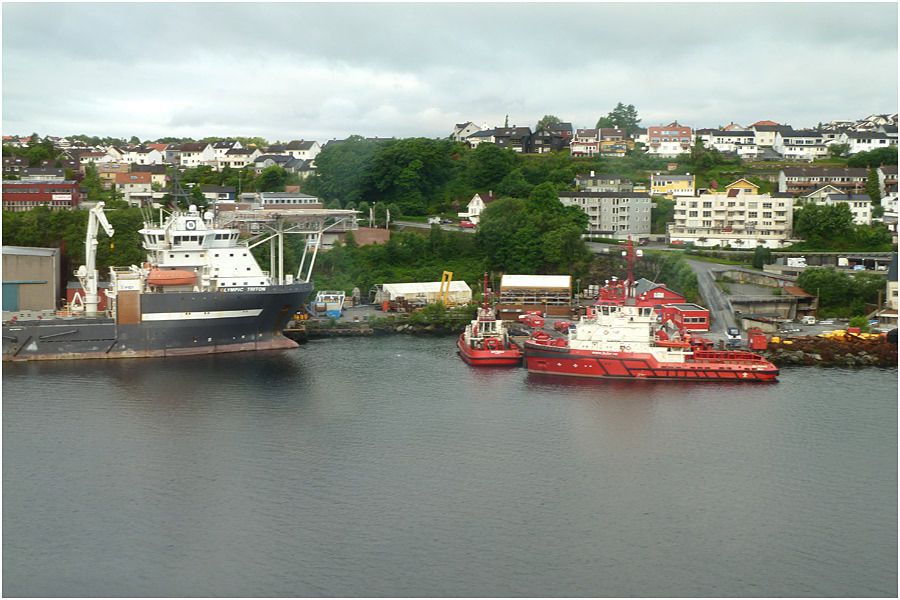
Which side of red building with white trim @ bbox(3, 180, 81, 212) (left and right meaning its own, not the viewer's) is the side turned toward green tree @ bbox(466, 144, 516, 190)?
left

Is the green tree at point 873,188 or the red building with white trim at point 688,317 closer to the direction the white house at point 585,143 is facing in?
the red building with white trim

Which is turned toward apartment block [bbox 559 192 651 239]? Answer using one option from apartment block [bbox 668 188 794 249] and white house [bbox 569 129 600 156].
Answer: the white house

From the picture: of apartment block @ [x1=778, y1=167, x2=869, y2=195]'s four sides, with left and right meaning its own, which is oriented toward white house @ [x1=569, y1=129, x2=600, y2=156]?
right

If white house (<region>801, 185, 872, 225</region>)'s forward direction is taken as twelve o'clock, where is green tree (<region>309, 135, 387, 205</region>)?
The green tree is roughly at 3 o'clock from the white house.

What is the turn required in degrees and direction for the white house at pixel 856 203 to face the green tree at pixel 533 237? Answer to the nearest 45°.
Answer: approximately 45° to its right

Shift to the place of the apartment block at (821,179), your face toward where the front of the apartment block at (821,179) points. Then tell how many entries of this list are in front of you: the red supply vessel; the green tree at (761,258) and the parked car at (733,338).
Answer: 3

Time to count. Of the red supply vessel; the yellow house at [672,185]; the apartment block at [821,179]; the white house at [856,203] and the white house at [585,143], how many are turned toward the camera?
4

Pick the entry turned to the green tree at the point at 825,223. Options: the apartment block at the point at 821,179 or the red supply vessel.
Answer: the apartment block

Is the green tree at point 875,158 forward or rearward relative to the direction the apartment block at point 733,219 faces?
rearward

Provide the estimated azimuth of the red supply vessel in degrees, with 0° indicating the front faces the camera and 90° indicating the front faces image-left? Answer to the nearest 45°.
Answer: approximately 90°

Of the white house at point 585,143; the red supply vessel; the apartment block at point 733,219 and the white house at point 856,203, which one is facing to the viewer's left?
the red supply vessel

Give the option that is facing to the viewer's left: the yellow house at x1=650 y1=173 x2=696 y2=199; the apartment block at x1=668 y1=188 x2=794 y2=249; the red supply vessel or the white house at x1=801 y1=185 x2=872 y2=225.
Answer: the red supply vessel
